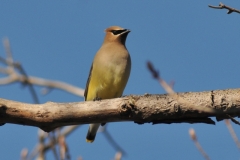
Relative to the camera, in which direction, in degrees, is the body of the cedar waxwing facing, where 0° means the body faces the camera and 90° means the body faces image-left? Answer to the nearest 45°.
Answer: approximately 315°
